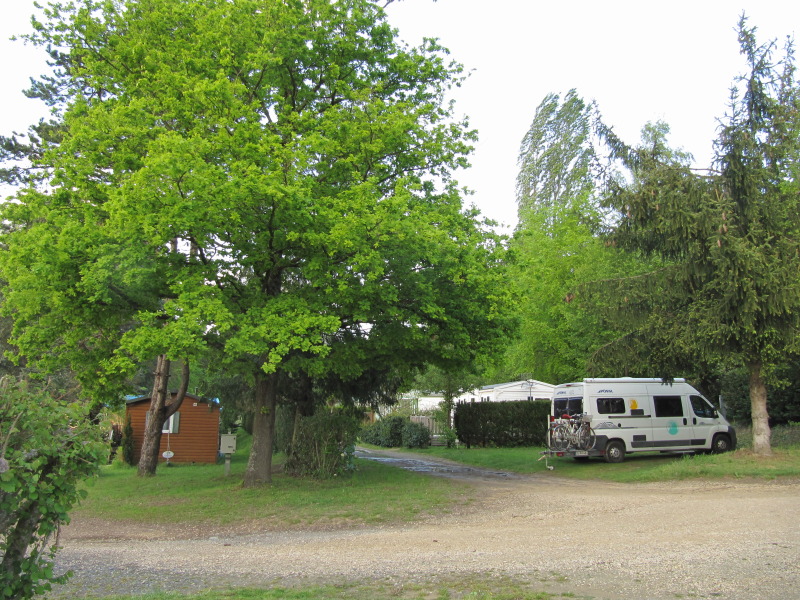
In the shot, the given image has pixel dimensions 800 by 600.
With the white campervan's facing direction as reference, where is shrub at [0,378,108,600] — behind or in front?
behind

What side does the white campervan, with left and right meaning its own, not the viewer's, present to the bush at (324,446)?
back

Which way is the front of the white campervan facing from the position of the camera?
facing away from the viewer and to the right of the viewer

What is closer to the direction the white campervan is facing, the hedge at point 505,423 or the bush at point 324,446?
the hedge

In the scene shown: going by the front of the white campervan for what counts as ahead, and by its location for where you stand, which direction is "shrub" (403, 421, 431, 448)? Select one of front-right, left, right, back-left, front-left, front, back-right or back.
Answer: left

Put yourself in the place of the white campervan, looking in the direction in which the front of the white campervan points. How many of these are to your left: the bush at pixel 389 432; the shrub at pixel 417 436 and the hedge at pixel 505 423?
3

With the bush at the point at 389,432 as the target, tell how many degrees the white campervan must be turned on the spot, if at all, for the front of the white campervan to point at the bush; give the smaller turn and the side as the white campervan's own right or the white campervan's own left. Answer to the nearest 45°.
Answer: approximately 90° to the white campervan's own left

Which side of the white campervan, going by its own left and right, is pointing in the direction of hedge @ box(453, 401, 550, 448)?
left

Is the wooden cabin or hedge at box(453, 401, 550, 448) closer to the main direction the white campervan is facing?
the hedge

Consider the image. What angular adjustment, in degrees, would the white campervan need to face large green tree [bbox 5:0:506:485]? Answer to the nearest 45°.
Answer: approximately 180°
